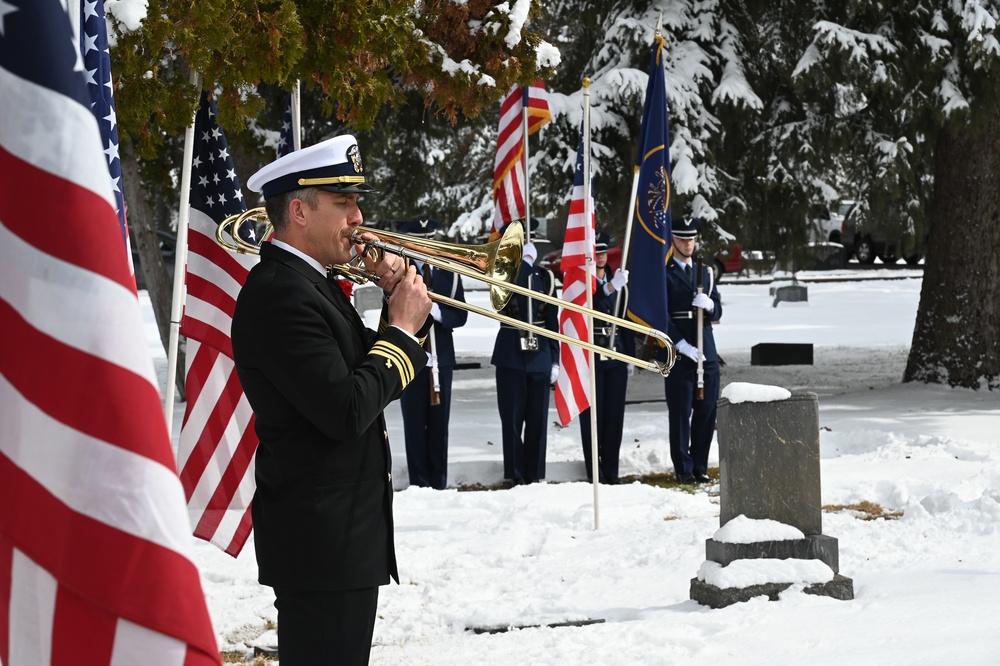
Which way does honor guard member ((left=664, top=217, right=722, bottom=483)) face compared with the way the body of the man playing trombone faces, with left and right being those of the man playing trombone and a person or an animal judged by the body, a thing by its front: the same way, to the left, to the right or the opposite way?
to the right

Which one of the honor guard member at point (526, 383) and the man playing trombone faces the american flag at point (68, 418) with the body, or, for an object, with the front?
the honor guard member

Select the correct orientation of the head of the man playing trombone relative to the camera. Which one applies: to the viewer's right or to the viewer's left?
to the viewer's right

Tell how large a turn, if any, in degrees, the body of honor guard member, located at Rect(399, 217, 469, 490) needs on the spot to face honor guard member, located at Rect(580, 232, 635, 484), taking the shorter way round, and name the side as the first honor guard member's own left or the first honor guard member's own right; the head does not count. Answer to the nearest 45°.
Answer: approximately 90° to the first honor guard member's own left

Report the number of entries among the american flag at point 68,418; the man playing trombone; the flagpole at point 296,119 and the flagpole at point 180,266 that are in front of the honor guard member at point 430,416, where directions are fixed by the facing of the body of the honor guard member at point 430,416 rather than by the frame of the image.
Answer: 4

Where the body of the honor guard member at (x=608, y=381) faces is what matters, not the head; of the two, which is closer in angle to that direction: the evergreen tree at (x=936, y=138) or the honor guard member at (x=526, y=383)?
the honor guard member

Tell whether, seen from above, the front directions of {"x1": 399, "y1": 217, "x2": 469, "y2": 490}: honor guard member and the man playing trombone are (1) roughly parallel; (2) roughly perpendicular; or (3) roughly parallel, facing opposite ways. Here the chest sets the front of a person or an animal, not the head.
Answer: roughly perpendicular

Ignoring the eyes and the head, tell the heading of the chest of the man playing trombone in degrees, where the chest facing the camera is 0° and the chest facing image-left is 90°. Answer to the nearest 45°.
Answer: approximately 270°
